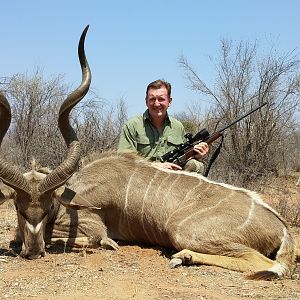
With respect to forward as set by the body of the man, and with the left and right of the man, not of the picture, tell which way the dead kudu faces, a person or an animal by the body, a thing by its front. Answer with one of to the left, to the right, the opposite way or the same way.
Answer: to the right

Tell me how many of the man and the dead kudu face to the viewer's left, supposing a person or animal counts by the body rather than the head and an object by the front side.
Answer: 1

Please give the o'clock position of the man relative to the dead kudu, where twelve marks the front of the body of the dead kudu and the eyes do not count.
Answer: The man is roughly at 3 o'clock from the dead kudu.

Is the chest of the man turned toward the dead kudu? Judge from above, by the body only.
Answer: yes

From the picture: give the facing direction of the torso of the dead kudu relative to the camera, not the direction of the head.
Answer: to the viewer's left

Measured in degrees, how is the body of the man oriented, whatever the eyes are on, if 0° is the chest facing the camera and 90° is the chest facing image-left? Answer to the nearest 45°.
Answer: approximately 0°
